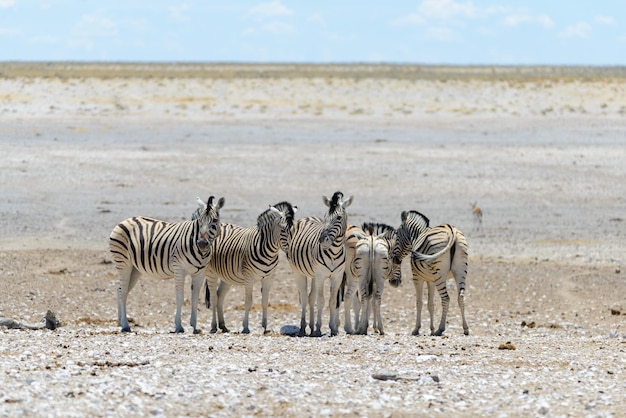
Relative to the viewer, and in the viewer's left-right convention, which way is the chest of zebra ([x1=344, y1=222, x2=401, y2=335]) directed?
facing away from the viewer

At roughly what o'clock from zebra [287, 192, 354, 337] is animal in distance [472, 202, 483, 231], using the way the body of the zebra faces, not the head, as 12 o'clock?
The animal in distance is roughly at 8 o'clock from the zebra.

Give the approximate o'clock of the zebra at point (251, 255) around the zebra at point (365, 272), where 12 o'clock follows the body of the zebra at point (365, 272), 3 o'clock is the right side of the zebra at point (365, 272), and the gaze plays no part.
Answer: the zebra at point (251, 255) is roughly at 9 o'clock from the zebra at point (365, 272).

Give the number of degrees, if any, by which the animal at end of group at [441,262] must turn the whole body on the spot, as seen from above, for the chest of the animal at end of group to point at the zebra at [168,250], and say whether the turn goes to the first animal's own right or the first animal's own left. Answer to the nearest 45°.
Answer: approximately 45° to the first animal's own left

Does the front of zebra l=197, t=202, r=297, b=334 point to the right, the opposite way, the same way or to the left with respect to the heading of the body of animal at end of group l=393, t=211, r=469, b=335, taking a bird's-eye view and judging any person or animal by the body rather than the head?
the opposite way

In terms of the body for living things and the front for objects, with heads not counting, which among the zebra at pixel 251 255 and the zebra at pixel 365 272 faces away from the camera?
the zebra at pixel 365 272

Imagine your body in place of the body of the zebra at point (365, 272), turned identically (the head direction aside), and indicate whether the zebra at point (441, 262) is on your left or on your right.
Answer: on your right

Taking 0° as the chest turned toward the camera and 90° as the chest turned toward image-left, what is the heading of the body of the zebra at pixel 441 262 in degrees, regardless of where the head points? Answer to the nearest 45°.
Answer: approximately 135°

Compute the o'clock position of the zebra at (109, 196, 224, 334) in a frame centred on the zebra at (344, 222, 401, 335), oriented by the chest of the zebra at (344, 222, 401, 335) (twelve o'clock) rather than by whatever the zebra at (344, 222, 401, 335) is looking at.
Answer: the zebra at (109, 196, 224, 334) is roughly at 9 o'clock from the zebra at (344, 222, 401, 335).

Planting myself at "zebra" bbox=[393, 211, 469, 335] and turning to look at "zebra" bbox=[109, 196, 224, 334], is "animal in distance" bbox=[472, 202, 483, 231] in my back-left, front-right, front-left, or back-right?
back-right

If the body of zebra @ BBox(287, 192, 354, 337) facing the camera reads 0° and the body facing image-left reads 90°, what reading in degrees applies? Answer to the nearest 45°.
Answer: approximately 315°
